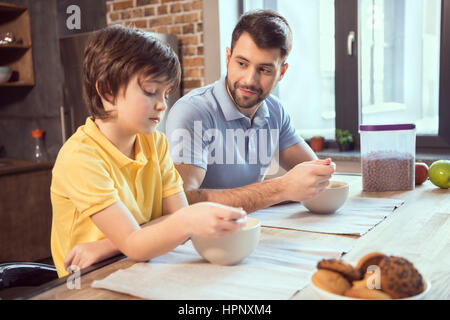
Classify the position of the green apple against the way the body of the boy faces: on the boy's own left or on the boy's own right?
on the boy's own left

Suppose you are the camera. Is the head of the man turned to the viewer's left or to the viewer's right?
to the viewer's left

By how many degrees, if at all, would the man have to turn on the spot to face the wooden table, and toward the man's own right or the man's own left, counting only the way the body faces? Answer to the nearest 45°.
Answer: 0° — they already face it

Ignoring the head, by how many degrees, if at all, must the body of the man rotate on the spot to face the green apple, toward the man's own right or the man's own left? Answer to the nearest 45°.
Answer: approximately 45° to the man's own left

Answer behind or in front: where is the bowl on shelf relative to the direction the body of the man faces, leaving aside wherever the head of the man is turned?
behind

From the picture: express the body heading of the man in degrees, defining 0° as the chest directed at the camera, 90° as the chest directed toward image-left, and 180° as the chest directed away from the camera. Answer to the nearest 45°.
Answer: approximately 315°
